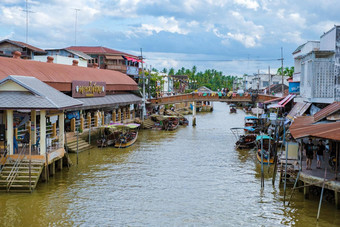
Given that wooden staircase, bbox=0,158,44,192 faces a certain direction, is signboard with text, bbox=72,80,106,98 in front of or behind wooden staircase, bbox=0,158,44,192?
behind

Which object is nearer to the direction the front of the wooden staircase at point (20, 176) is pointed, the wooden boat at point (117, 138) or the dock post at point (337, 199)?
the dock post

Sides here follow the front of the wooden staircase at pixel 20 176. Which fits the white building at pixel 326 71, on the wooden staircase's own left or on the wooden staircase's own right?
on the wooden staircase's own left

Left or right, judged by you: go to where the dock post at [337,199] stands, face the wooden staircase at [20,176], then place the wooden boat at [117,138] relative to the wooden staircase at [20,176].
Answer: right

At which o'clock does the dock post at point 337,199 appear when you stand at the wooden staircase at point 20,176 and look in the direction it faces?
The dock post is roughly at 10 o'clock from the wooden staircase.

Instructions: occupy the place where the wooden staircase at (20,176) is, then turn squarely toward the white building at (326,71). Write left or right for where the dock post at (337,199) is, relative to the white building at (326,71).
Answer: right

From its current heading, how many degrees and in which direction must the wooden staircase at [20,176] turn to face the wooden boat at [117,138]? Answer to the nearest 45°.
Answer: approximately 135° to its left

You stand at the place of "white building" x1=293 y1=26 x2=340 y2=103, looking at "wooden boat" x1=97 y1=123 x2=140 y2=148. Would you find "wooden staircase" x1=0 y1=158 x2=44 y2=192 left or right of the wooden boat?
left

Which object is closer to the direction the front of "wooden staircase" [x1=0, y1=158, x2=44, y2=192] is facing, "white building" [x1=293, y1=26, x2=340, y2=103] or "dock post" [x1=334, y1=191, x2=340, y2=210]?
the dock post

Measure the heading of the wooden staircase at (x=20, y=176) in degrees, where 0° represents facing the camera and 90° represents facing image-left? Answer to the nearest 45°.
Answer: approximately 0°
